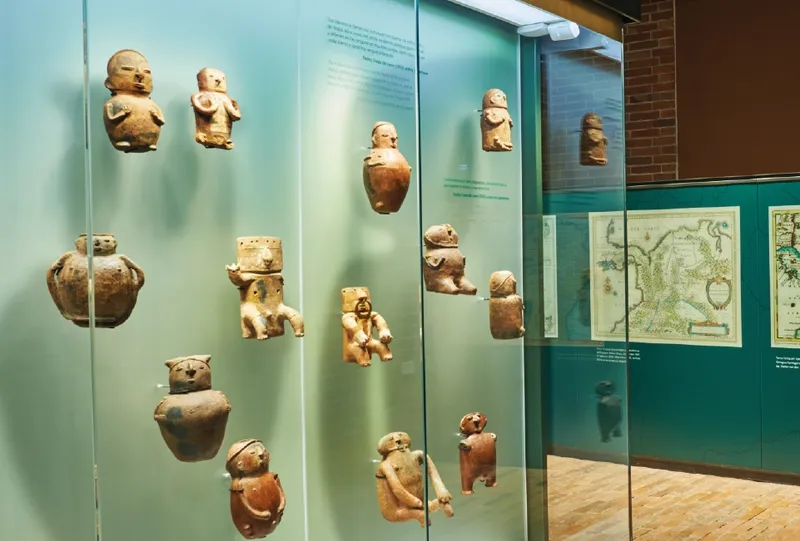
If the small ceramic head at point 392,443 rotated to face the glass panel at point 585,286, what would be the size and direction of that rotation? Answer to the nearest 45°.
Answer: approximately 90° to its left

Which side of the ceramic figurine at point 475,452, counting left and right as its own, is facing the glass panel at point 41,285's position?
right

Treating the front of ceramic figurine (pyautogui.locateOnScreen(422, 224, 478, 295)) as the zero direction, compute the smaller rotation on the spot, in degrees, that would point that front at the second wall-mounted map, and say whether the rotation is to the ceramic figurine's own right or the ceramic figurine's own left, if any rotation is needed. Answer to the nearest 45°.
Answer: approximately 90° to the ceramic figurine's own left

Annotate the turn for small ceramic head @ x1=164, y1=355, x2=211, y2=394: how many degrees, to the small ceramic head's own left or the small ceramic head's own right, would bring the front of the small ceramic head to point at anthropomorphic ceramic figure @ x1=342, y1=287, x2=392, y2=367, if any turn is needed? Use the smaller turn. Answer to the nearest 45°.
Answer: approximately 135° to the small ceramic head's own left

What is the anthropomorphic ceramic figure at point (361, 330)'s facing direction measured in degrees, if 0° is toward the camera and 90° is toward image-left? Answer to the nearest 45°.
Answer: approximately 315°

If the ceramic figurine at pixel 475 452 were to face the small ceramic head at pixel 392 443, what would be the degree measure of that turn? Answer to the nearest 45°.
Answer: approximately 90° to its right

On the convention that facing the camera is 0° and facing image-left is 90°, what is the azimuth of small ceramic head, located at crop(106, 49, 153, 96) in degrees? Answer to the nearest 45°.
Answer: approximately 315°

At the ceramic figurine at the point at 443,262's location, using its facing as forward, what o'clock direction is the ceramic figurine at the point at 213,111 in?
the ceramic figurine at the point at 213,111 is roughly at 3 o'clock from the ceramic figurine at the point at 443,262.
